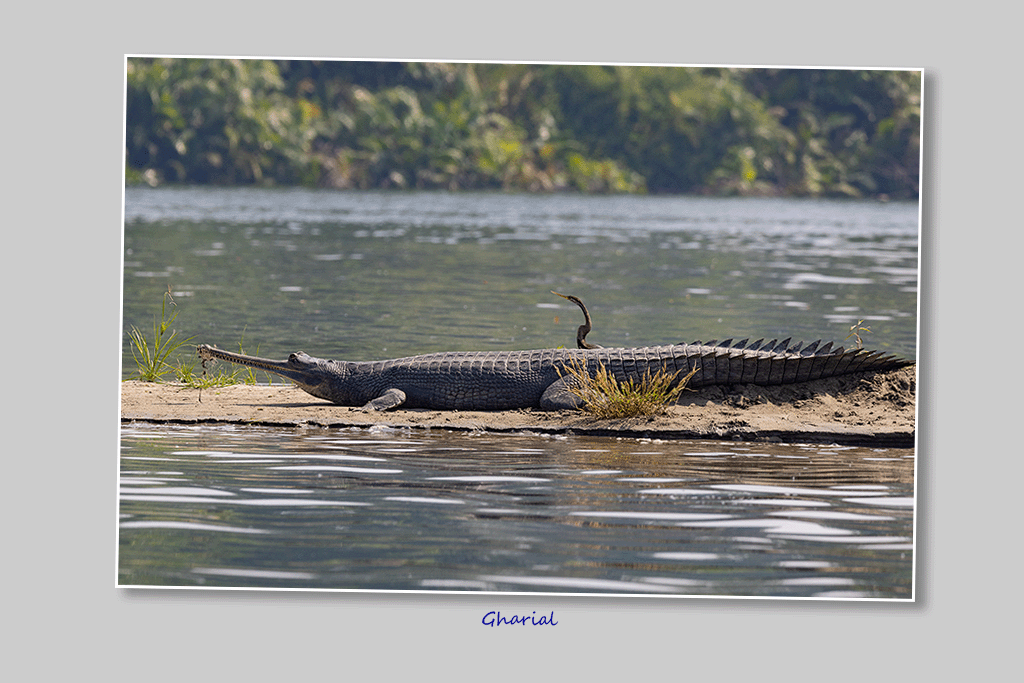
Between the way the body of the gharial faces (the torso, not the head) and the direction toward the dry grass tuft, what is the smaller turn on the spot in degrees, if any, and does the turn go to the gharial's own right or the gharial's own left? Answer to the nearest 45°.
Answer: approximately 135° to the gharial's own left

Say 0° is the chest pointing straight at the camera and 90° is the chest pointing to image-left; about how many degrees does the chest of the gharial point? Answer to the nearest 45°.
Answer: approximately 90°
